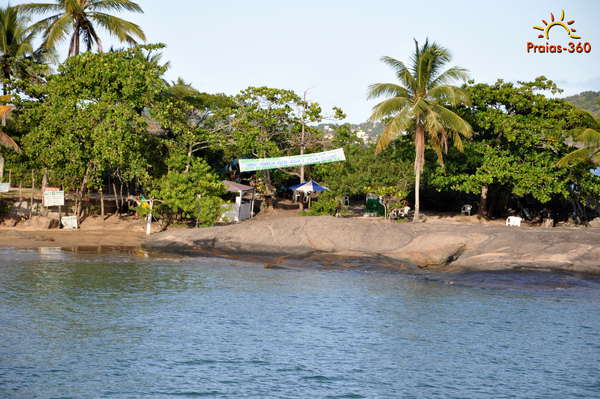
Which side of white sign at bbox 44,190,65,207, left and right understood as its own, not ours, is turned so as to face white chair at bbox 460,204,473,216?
left

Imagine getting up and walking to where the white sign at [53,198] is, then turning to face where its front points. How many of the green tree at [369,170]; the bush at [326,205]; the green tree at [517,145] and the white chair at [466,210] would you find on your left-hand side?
4

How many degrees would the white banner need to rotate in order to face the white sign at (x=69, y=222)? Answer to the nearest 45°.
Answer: approximately 45° to its right

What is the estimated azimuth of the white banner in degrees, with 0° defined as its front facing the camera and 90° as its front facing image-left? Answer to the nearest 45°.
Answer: approximately 0°

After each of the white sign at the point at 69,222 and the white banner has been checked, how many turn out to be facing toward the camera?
2

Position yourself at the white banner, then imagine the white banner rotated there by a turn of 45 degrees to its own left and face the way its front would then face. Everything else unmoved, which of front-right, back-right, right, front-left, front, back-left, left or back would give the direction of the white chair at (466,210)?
front-left
